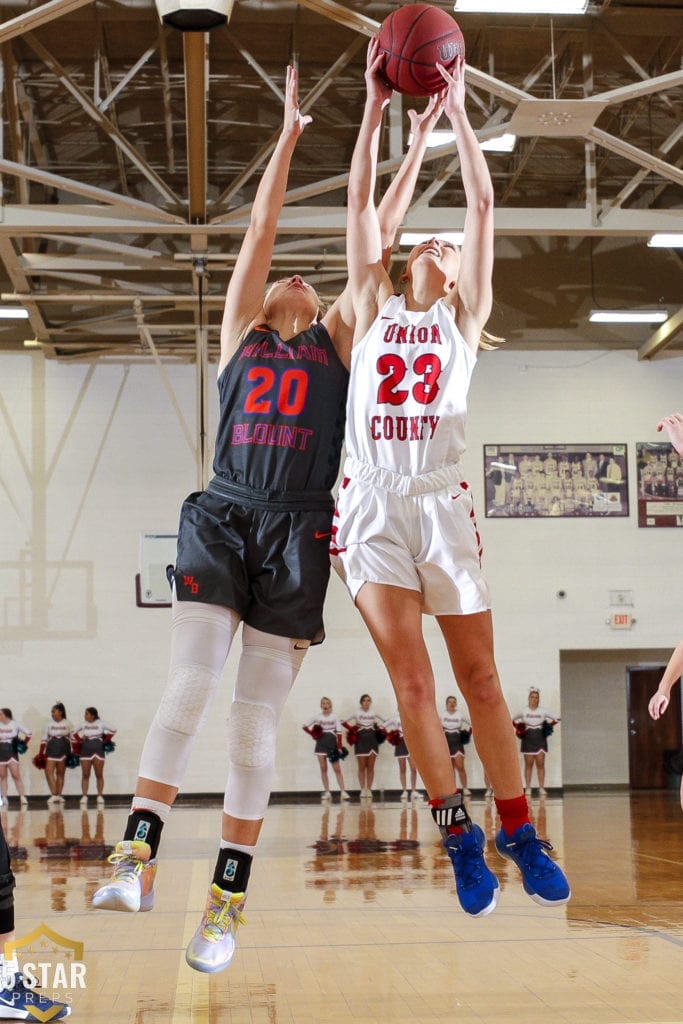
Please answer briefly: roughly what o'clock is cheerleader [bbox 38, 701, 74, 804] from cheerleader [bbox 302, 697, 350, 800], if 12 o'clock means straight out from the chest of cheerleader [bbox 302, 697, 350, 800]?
cheerleader [bbox 38, 701, 74, 804] is roughly at 3 o'clock from cheerleader [bbox 302, 697, 350, 800].

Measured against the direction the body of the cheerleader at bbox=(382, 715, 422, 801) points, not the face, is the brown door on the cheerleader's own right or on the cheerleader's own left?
on the cheerleader's own left

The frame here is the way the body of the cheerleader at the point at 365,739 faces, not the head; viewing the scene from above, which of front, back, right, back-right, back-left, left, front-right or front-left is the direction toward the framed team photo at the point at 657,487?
left

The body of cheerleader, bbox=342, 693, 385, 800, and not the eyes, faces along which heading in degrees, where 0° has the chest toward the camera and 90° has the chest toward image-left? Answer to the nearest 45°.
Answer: approximately 0°

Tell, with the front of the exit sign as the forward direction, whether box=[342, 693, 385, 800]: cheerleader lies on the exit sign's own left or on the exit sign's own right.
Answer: on the exit sign's own right

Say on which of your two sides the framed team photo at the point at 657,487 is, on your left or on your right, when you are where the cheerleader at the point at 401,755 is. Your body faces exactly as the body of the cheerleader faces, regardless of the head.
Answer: on your left

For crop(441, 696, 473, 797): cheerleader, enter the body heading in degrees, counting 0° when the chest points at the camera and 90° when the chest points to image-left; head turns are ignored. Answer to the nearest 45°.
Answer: approximately 0°
